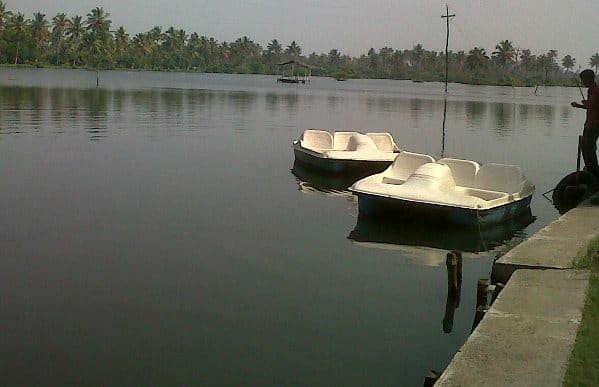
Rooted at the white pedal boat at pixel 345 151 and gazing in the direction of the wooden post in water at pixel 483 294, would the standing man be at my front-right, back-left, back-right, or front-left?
front-left

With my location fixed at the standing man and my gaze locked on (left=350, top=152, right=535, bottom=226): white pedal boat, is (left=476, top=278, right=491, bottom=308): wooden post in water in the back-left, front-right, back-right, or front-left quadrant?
front-left

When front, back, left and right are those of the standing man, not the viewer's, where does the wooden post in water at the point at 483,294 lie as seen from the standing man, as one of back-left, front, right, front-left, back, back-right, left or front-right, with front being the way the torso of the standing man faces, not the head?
left

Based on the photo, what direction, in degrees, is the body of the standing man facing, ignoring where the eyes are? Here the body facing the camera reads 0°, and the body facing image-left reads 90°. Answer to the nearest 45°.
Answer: approximately 90°

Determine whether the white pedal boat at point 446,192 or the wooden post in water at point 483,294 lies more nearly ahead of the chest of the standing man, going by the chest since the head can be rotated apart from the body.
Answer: the white pedal boat

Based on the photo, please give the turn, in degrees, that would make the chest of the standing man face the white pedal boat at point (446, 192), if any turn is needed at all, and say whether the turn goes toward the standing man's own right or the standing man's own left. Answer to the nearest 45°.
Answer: approximately 45° to the standing man's own left

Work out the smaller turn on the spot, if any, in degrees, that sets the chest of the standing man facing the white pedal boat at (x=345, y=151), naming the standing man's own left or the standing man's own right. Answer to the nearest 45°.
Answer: approximately 45° to the standing man's own right
